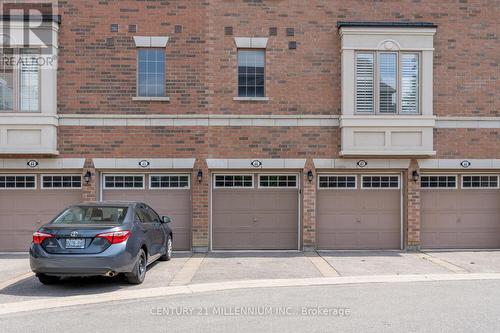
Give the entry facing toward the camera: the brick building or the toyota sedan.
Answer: the brick building

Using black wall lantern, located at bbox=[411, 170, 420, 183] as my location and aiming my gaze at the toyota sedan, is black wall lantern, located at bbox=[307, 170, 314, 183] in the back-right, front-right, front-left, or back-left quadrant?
front-right

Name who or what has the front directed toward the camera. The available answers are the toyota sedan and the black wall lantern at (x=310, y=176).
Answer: the black wall lantern

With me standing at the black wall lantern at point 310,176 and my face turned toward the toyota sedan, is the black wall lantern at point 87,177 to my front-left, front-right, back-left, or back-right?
front-right

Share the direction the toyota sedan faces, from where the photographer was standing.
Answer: facing away from the viewer and to the right of the viewer

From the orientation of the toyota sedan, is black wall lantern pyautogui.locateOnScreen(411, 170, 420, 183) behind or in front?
in front

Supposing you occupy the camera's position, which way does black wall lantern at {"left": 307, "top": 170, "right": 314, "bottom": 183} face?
facing the viewer

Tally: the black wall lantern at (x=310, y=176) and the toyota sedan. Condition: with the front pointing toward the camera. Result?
1

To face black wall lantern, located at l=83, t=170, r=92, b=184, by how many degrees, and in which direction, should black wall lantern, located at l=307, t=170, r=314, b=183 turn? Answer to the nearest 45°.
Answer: approximately 90° to its right

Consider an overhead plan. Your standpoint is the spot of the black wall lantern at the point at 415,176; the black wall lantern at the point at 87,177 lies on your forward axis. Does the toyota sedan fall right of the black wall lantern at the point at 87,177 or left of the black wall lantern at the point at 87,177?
left

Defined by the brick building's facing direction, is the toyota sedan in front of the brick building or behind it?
in front

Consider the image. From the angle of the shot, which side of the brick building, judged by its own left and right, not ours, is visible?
front

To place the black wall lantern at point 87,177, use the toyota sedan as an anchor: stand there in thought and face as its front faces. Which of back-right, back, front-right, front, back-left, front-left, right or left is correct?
front-left

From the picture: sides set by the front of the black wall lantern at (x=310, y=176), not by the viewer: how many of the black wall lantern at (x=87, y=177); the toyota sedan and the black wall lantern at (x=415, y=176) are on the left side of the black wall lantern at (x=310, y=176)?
1

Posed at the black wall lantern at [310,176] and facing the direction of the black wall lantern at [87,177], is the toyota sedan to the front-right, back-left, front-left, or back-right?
front-left

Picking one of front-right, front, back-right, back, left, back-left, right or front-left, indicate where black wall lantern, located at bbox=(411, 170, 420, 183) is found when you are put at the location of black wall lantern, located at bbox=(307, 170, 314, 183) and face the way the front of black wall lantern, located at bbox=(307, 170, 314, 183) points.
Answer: left

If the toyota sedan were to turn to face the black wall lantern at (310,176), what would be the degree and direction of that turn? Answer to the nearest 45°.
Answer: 0° — it already faces it
